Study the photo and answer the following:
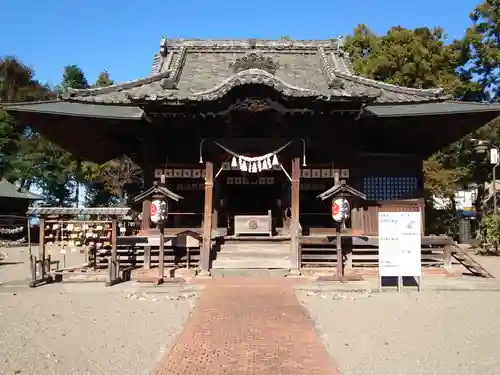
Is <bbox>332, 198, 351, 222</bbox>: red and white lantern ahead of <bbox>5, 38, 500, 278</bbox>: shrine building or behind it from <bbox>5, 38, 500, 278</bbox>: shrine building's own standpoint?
ahead

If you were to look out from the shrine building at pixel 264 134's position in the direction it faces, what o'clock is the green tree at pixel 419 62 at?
The green tree is roughly at 7 o'clock from the shrine building.

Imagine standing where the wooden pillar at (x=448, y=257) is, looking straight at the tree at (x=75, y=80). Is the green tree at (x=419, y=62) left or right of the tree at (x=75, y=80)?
right

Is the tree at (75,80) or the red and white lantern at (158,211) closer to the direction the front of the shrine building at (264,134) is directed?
the red and white lantern

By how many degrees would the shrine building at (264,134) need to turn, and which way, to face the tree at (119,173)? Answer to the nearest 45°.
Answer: approximately 135° to its right

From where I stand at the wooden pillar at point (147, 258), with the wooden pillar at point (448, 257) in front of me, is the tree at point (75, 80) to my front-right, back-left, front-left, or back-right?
back-left

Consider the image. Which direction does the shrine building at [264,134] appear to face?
toward the camera

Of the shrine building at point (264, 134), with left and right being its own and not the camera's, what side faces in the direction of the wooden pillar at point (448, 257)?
left

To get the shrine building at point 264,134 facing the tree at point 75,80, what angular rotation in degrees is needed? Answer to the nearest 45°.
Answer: approximately 135° to its right

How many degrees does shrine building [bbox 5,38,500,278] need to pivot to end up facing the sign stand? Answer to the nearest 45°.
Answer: approximately 45° to its left
